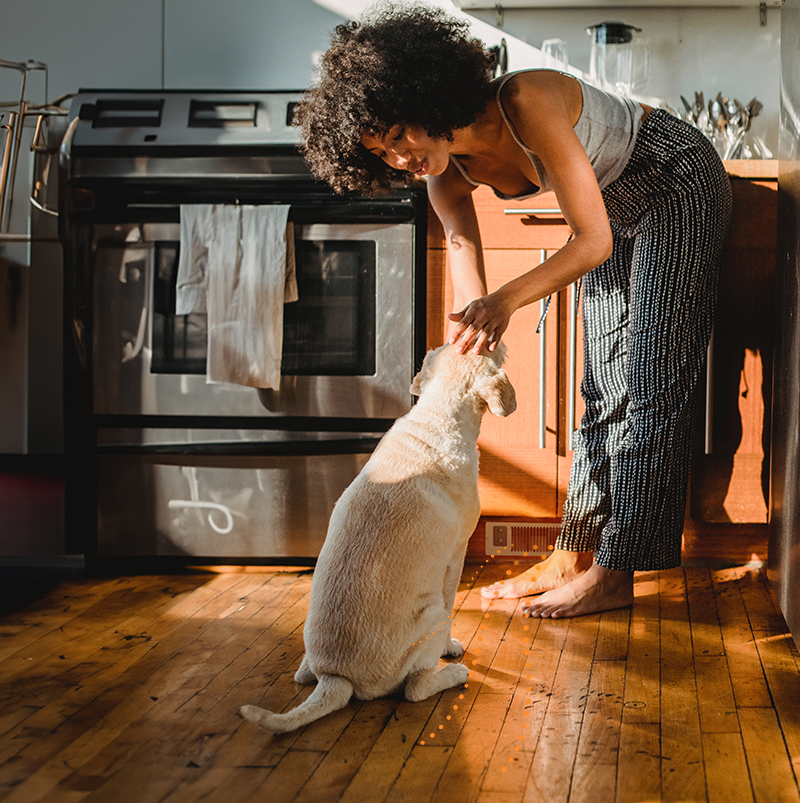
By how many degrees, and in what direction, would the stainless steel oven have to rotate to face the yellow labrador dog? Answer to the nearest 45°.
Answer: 0° — it already faces it

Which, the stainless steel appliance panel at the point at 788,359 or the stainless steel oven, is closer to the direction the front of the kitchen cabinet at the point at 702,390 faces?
the stainless steel appliance panel

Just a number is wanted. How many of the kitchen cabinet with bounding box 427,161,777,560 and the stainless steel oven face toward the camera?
2

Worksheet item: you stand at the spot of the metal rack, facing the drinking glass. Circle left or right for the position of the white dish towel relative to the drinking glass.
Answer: right

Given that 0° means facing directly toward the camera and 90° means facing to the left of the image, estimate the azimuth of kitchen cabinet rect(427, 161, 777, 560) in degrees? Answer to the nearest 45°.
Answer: approximately 0°

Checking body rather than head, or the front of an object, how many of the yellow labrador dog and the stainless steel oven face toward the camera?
1

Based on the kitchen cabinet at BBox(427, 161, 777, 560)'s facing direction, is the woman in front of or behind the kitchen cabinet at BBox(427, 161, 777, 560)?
in front

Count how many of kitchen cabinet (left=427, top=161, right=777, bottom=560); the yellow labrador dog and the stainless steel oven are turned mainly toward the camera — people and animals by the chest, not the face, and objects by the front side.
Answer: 2

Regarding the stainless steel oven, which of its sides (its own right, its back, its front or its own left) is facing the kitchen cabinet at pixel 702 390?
left
